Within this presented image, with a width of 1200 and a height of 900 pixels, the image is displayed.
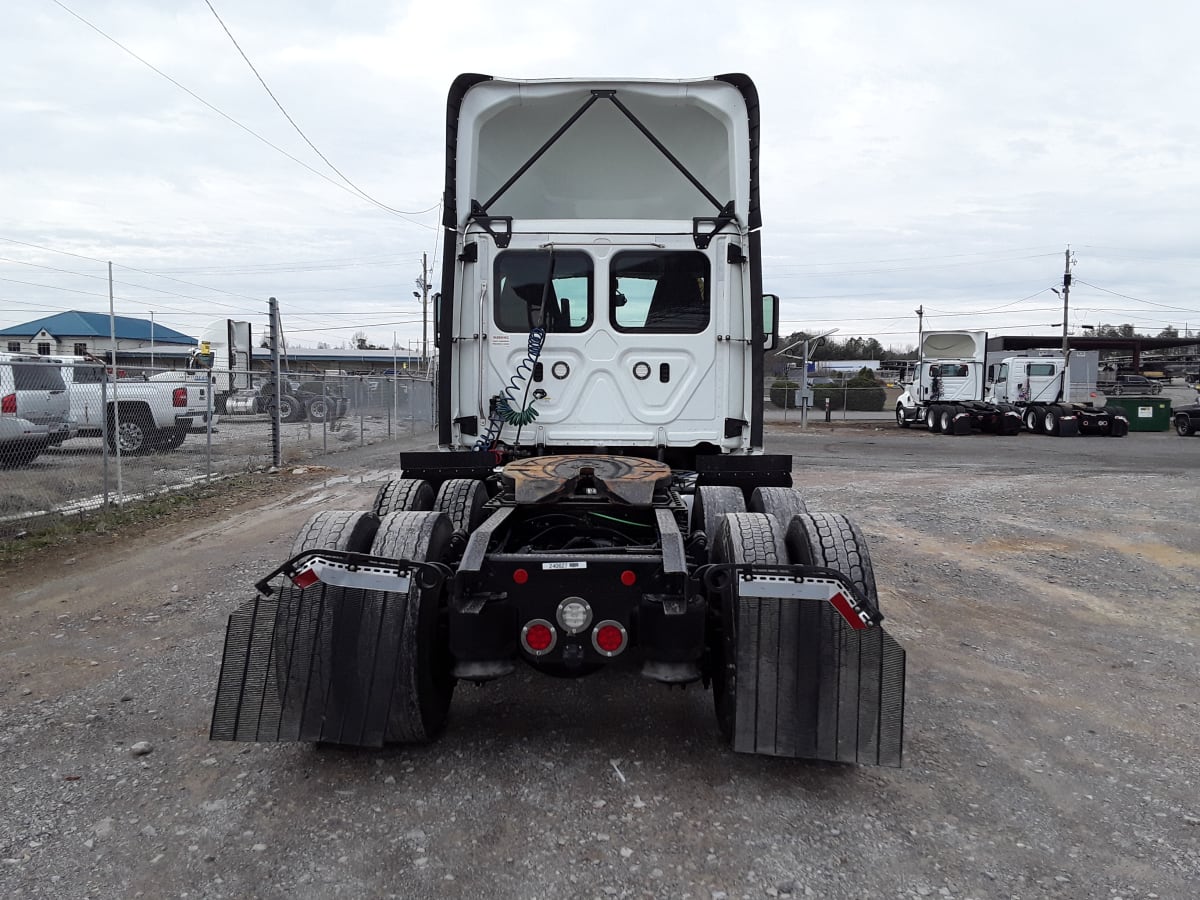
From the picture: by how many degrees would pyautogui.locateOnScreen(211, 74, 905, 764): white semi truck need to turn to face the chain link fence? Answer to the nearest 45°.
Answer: approximately 45° to its left

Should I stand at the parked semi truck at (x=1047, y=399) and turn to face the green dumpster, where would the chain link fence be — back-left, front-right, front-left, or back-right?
back-right

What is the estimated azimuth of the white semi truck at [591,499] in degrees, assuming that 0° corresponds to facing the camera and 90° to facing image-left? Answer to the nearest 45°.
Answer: approximately 180°

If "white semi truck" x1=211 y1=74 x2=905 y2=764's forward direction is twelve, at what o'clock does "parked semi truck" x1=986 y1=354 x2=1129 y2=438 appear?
The parked semi truck is roughly at 1 o'clock from the white semi truck.

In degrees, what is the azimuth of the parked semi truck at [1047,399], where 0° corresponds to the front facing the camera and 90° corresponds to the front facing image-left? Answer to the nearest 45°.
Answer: approximately 135°
